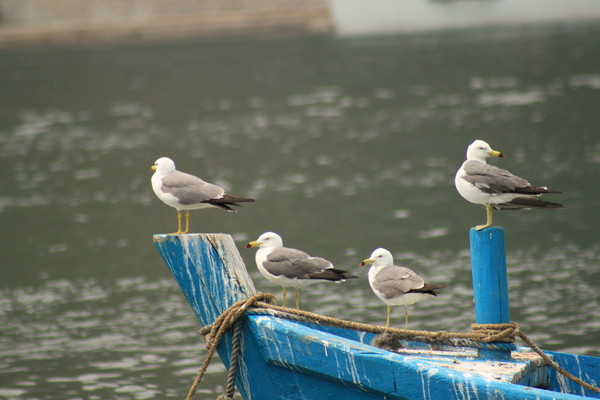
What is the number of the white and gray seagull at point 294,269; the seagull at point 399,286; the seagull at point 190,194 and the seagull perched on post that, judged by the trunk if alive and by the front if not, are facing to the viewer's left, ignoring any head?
4

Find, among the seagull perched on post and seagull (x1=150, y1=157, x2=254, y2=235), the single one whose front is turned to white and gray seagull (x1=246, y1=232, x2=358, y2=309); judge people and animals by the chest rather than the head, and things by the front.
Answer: the seagull perched on post

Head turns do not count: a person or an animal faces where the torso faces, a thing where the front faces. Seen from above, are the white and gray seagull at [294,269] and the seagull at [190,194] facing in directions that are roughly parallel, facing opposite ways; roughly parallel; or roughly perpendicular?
roughly parallel

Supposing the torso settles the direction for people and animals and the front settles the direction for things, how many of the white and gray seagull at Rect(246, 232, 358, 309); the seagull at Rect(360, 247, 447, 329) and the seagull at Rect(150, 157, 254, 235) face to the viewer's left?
3

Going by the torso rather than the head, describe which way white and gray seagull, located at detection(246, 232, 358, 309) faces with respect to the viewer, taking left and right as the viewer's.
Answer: facing to the left of the viewer

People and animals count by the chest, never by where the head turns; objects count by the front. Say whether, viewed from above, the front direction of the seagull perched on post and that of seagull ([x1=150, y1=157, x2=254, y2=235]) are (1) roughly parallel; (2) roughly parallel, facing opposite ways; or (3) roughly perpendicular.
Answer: roughly parallel

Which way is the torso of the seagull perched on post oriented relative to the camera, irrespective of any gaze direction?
to the viewer's left

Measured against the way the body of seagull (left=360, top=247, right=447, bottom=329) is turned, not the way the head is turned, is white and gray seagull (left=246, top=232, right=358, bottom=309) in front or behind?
in front

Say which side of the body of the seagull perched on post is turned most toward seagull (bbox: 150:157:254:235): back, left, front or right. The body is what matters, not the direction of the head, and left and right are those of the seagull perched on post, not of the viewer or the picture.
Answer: front

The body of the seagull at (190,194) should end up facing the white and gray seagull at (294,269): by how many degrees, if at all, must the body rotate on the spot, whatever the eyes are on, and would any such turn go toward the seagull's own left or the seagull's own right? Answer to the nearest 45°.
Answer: approximately 180°

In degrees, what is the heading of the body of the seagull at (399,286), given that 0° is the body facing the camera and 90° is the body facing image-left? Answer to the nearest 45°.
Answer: approximately 90°

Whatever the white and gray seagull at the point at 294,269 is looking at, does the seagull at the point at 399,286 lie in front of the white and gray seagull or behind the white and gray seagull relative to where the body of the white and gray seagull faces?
behind

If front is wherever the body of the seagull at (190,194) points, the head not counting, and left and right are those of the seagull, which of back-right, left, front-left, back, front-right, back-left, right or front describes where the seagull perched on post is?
back

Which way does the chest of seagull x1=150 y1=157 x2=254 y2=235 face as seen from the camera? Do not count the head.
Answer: to the viewer's left

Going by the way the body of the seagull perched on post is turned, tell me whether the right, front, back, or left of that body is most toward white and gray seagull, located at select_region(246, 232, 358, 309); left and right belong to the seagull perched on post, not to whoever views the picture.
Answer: front
